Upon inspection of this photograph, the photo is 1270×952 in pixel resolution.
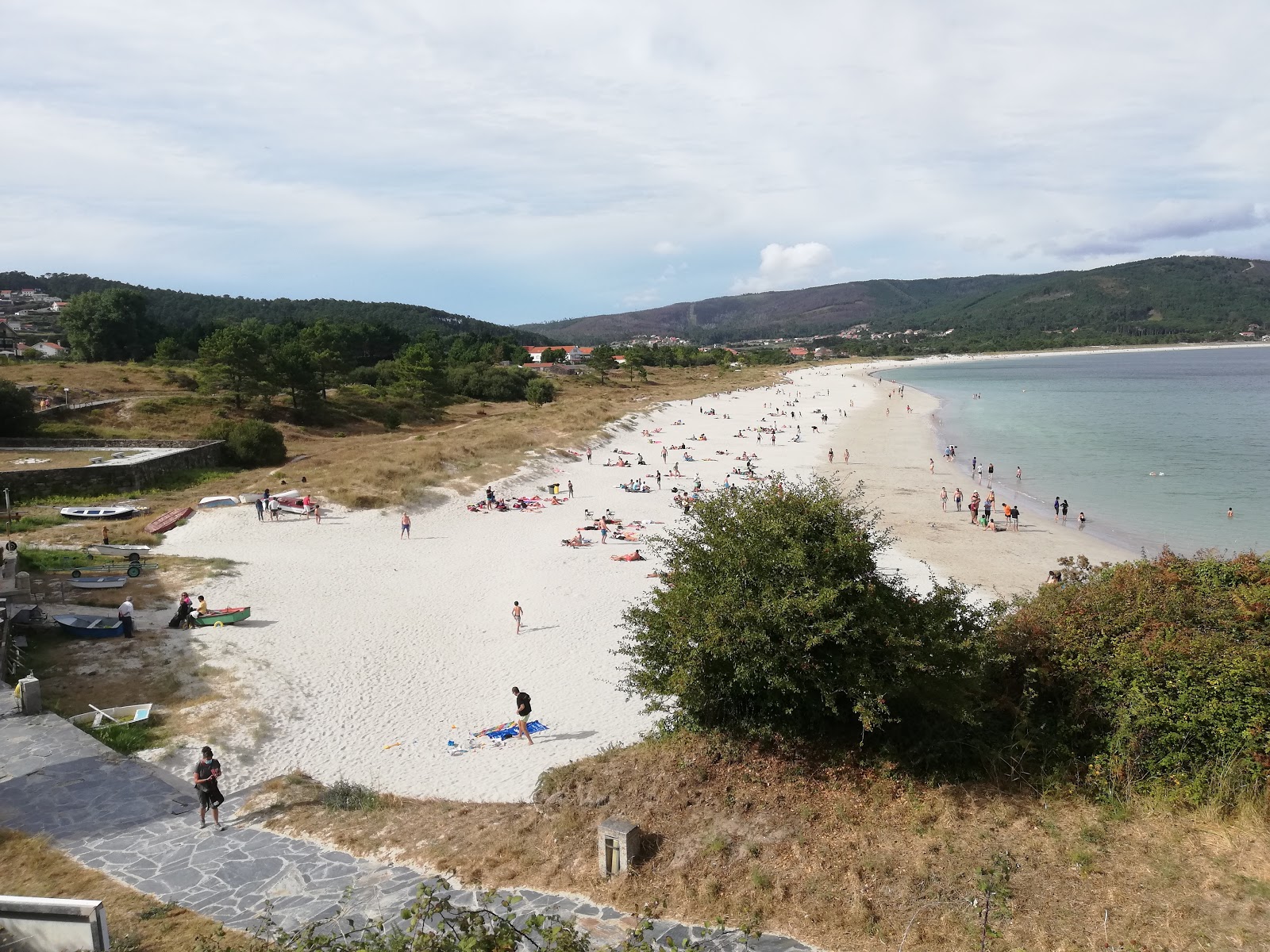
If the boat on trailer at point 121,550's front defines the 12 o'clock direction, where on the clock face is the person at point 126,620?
The person is roughly at 9 o'clock from the boat on trailer.

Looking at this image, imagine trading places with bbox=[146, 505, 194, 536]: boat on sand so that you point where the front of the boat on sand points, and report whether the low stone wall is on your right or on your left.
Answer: on your left

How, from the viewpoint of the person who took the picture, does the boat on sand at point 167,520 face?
facing away from the viewer and to the right of the viewer

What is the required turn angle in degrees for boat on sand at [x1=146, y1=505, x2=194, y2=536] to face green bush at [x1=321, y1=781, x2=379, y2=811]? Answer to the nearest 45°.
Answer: approximately 135° to its right

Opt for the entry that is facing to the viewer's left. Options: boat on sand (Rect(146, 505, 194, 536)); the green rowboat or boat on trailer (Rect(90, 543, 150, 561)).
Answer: boat on trailer (Rect(90, 543, 150, 561))

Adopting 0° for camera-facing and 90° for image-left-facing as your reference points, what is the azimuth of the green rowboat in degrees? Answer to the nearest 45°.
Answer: approximately 270°

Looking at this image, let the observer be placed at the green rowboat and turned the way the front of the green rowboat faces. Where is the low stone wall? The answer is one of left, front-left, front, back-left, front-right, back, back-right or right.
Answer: left

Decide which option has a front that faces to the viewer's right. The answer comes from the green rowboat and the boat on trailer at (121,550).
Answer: the green rowboat

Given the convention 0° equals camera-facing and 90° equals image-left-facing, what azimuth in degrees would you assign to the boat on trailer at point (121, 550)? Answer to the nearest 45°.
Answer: approximately 90°

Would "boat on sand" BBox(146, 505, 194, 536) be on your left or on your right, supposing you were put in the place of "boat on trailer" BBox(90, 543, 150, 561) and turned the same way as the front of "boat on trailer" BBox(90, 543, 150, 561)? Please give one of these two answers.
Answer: on your right
